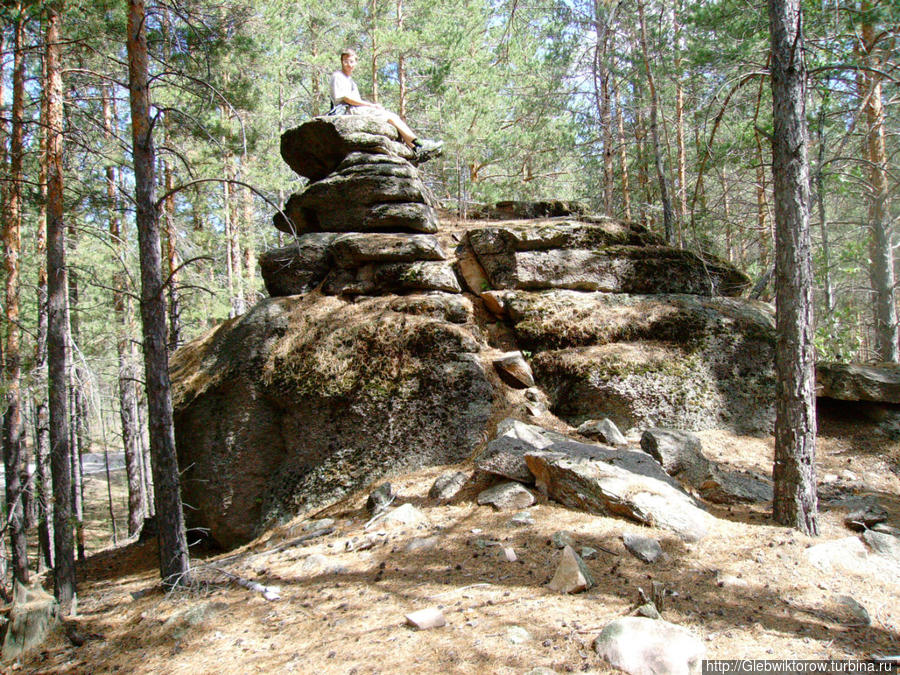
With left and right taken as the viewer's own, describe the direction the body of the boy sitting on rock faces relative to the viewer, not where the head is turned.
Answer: facing to the right of the viewer

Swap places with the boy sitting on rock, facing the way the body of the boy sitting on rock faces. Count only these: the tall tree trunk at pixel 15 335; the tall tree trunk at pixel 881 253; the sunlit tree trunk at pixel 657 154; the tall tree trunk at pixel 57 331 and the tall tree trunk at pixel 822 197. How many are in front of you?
3

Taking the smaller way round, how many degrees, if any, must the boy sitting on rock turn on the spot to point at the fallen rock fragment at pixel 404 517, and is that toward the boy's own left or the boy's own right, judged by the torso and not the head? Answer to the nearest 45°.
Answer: approximately 90° to the boy's own right

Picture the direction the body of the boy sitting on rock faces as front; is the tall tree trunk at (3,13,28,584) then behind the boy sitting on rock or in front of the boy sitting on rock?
behind

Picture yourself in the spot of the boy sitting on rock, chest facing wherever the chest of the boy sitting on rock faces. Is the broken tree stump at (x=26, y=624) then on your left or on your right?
on your right

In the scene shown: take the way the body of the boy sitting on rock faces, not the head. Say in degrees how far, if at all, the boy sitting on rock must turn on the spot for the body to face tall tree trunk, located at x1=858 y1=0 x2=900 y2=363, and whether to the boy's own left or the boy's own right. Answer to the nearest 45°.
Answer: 0° — they already face it

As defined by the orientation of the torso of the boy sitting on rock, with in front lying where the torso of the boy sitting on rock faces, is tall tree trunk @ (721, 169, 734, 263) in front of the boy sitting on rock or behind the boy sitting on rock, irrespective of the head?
in front

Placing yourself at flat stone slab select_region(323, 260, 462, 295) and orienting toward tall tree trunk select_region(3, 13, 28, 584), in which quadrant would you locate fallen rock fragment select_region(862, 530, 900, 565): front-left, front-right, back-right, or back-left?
back-left

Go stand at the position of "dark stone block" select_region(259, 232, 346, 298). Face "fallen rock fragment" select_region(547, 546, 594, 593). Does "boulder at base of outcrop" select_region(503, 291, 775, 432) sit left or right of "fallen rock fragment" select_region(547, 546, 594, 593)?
left

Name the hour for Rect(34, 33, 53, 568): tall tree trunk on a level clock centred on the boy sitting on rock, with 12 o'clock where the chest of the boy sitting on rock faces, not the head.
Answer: The tall tree trunk is roughly at 6 o'clock from the boy sitting on rock.

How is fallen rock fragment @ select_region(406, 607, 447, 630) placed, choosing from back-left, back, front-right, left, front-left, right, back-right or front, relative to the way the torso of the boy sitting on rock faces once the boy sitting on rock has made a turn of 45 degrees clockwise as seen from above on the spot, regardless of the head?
front-right

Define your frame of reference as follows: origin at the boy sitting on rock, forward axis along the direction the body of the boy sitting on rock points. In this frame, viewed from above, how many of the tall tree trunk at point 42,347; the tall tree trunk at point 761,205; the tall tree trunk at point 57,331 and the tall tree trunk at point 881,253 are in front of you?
2
